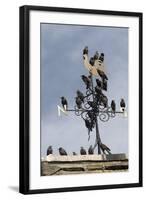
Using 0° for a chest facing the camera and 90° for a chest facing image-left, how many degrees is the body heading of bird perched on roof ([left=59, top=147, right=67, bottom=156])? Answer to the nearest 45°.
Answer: approximately 90°
